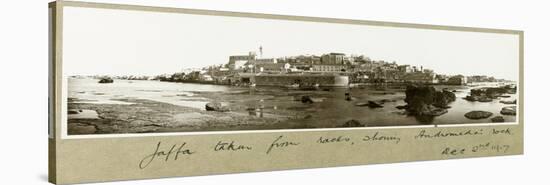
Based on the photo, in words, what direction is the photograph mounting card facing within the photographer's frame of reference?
facing the viewer and to the right of the viewer
